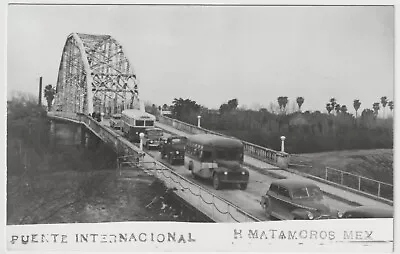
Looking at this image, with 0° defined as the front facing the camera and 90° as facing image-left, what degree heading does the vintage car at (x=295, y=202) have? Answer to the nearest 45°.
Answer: approximately 315°

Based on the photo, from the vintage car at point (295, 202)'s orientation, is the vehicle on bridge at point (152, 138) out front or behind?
behind

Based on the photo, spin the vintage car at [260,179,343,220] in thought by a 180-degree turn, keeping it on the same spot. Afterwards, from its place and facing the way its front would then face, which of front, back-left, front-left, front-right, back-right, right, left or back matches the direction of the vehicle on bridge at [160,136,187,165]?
front-left
